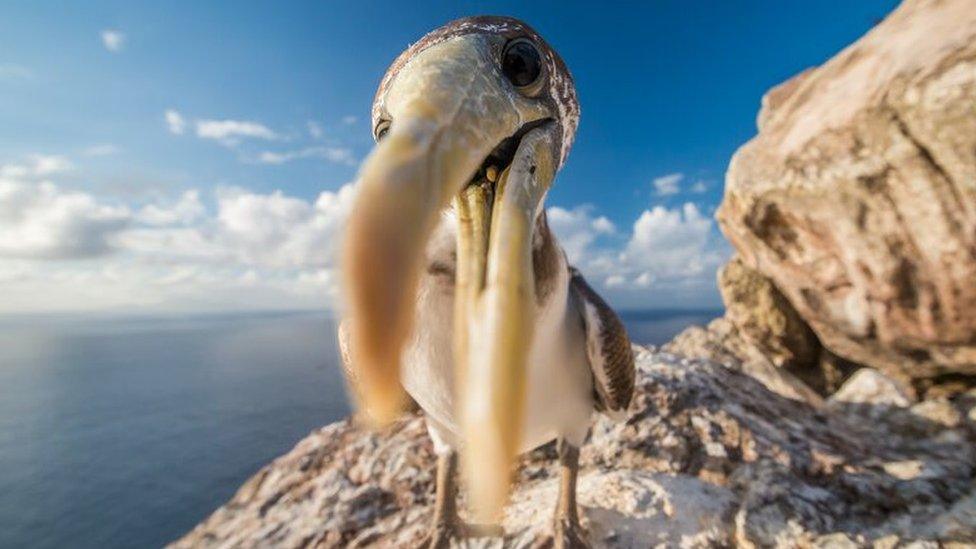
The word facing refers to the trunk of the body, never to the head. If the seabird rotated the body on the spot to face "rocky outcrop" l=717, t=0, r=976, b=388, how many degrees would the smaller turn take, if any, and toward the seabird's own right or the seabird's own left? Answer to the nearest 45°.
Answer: approximately 135° to the seabird's own left

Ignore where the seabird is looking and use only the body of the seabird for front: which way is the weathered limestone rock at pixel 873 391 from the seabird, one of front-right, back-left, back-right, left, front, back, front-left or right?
back-left

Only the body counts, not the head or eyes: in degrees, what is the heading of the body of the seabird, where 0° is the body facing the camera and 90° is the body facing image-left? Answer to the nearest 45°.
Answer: approximately 0°
